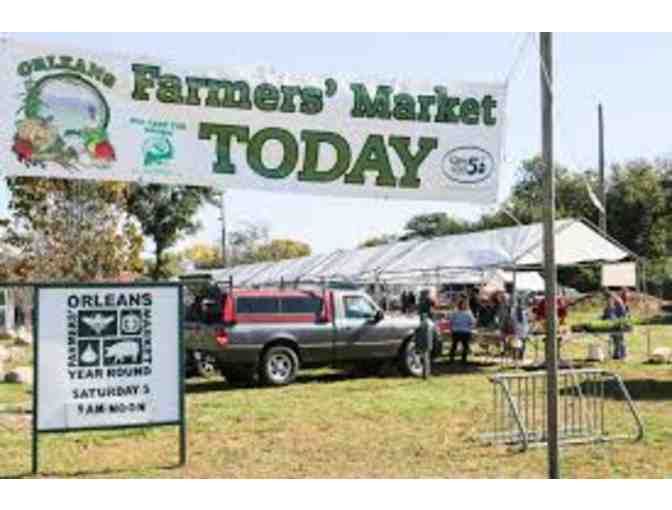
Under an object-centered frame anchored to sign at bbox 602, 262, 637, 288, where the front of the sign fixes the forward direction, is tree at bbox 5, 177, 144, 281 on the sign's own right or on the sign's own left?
on the sign's own right

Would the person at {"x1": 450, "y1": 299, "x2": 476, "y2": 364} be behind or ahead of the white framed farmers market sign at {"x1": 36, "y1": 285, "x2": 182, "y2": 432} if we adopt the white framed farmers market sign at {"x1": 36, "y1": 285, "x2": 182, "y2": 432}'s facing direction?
behind

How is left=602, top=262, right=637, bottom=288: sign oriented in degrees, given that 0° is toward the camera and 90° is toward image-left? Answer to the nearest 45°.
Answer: approximately 0°

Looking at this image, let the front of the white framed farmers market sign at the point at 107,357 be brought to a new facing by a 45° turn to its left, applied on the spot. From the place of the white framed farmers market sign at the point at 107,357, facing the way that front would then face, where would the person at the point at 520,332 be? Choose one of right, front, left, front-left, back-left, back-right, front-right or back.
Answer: left

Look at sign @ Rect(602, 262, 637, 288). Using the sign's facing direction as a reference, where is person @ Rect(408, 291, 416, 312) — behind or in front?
behind

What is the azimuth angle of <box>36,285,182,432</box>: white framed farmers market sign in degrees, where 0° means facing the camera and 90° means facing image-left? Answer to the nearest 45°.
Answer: approximately 0°

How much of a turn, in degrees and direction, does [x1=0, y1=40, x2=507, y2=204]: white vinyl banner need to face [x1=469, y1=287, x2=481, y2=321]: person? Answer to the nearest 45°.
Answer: approximately 180°

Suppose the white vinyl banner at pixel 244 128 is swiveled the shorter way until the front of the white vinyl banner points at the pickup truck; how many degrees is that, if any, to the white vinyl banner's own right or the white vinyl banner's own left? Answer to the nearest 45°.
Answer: approximately 180°
